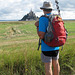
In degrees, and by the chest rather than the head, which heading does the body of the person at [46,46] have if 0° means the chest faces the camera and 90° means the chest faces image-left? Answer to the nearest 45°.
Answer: approximately 135°
